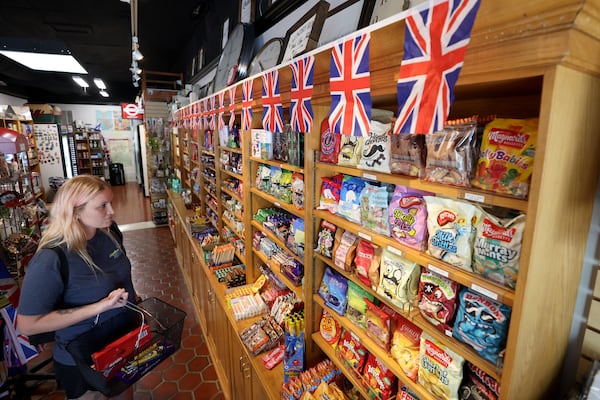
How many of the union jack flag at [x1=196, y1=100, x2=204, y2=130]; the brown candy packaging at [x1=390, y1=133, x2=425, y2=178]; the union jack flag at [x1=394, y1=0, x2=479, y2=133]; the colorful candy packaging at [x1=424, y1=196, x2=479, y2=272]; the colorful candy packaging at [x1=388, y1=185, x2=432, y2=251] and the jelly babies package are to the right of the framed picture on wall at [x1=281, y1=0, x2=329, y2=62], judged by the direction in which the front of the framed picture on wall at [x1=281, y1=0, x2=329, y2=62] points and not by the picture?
1

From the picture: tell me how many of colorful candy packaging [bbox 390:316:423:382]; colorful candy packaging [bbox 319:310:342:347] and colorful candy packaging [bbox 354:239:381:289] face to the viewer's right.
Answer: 0

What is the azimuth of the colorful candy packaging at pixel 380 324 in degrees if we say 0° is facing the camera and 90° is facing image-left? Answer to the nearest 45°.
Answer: approximately 45°

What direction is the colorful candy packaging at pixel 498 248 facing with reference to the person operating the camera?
facing the viewer and to the left of the viewer

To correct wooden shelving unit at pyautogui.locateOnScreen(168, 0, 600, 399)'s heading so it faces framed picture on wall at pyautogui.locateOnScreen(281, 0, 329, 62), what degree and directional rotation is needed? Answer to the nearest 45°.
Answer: approximately 90° to its right

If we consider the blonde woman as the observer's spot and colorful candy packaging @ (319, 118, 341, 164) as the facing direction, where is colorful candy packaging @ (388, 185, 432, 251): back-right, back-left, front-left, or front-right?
front-right

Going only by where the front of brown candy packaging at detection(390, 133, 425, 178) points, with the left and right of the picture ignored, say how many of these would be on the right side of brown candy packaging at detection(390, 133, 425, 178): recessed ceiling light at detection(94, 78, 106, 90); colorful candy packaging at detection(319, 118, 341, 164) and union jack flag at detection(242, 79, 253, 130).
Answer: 3

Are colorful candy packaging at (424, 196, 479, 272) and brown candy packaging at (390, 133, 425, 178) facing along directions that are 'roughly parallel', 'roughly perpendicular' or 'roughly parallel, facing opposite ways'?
roughly parallel

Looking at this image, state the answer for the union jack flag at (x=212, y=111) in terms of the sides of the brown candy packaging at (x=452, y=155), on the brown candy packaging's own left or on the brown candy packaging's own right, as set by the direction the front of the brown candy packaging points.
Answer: on the brown candy packaging's own right

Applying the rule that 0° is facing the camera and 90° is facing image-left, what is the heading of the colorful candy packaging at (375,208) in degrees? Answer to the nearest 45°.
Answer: approximately 45°

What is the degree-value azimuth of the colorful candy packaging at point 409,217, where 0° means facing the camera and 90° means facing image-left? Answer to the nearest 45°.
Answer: approximately 45°

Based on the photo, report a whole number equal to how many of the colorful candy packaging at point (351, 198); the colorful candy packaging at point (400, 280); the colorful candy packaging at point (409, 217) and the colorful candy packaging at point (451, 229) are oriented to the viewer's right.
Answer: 0

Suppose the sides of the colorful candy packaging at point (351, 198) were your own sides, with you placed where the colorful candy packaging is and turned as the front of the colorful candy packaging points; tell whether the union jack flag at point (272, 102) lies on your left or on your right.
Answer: on your right

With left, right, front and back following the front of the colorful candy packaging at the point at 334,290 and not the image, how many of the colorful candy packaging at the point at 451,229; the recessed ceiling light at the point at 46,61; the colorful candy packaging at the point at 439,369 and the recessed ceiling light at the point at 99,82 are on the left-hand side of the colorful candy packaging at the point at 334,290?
2

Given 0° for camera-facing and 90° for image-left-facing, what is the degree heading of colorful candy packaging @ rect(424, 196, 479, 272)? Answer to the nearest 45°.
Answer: approximately 45°
